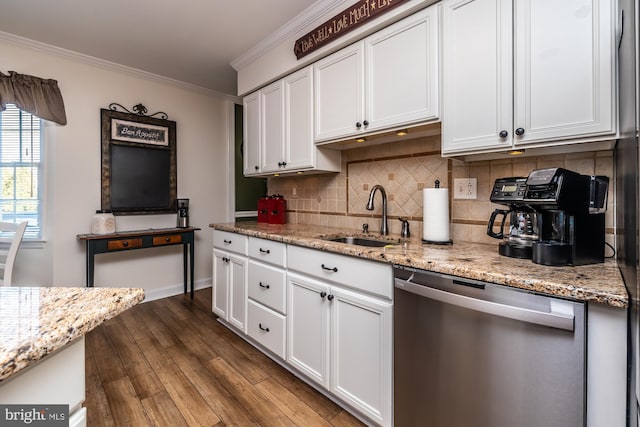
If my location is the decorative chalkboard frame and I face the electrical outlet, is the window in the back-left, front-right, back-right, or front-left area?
back-right

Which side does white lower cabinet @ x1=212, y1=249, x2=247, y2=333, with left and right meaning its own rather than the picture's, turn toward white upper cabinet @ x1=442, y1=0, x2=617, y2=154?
left

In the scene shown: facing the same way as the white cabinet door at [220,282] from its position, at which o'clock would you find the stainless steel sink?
The stainless steel sink is roughly at 9 o'clock from the white cabinet door.

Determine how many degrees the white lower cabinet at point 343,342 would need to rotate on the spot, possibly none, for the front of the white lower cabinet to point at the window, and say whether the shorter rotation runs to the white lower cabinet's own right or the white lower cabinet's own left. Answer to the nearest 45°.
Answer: approximately 45° to the white lower cabinet's own right
